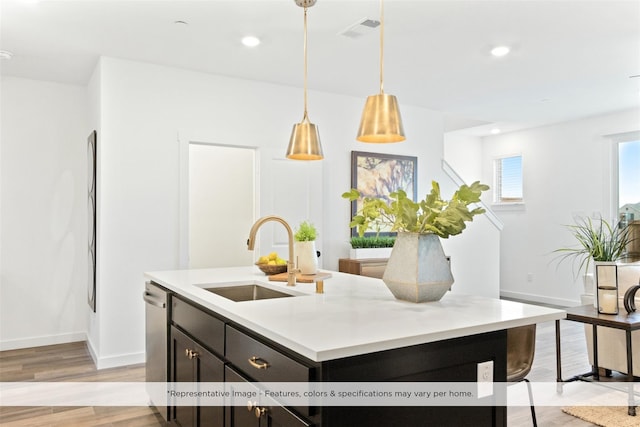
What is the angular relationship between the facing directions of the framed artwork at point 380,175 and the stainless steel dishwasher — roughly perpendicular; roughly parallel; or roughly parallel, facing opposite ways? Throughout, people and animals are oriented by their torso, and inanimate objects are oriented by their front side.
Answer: roughly perpendicular

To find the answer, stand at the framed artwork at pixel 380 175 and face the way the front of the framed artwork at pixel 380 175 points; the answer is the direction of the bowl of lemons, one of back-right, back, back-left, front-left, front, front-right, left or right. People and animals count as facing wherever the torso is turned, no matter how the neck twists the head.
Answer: front-right

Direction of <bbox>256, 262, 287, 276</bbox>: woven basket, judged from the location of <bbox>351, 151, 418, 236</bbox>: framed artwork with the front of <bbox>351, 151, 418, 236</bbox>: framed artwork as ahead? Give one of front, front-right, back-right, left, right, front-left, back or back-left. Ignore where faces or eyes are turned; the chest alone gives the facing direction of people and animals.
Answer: front-right

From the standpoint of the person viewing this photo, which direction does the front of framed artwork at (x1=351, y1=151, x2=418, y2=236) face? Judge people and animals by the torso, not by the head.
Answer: facing the viewer and to the right of the viewer

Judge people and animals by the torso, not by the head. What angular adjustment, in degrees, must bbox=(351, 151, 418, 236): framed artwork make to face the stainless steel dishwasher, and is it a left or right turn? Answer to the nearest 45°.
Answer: approximately 45° to its right

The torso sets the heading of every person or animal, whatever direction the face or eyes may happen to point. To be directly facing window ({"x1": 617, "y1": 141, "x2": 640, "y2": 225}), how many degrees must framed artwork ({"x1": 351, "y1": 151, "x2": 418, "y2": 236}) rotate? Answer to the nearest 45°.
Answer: approximately 45° to its left

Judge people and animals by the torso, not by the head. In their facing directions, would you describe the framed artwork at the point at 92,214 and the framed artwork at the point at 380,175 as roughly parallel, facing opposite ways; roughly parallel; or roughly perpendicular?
roughly perpendicular

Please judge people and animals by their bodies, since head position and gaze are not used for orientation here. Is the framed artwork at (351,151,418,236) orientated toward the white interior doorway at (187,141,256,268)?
no

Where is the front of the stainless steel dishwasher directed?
to the viewer's left

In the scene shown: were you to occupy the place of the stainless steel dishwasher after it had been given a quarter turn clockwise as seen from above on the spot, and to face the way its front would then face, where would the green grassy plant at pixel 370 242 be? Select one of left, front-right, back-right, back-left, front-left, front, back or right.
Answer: front-right

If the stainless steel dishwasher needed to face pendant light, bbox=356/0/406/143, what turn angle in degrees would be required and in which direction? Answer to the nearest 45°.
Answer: approximately 135° to its left

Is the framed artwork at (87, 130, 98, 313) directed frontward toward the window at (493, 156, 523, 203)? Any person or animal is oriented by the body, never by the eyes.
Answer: no

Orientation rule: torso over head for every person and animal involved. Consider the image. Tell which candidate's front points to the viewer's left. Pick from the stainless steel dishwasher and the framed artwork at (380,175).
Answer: the stainless steel dishwasher
